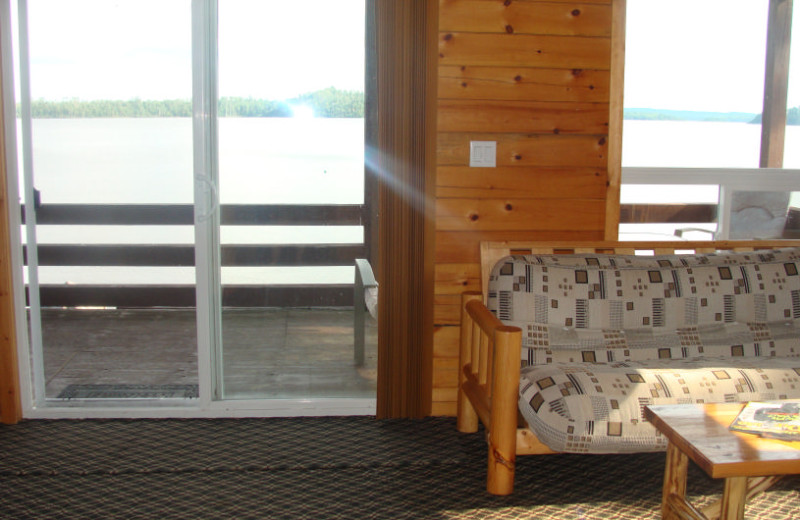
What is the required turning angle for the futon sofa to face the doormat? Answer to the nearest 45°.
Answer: approximately 90° to its right

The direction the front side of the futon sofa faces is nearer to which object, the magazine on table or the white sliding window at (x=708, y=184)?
the magazine on table

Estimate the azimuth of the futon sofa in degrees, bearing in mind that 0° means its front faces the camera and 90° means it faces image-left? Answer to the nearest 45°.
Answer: approximately 0°

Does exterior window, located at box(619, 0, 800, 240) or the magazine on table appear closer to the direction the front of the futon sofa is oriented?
the magazine on table

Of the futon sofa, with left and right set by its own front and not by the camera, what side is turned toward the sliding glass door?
right

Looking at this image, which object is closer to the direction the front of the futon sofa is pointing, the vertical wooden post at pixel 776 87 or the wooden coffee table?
the wooden coffee table

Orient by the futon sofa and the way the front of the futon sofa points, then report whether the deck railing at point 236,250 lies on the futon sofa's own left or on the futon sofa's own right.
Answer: on the futon sofa's own right

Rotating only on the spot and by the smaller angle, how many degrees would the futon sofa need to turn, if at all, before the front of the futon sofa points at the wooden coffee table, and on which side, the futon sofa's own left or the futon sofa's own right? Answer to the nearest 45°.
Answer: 0° — it already faces it

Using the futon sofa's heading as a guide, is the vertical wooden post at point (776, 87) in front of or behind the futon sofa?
behind

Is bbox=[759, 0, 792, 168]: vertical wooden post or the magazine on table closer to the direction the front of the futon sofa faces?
the magazine on table

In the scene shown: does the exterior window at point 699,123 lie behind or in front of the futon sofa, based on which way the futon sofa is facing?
behind
